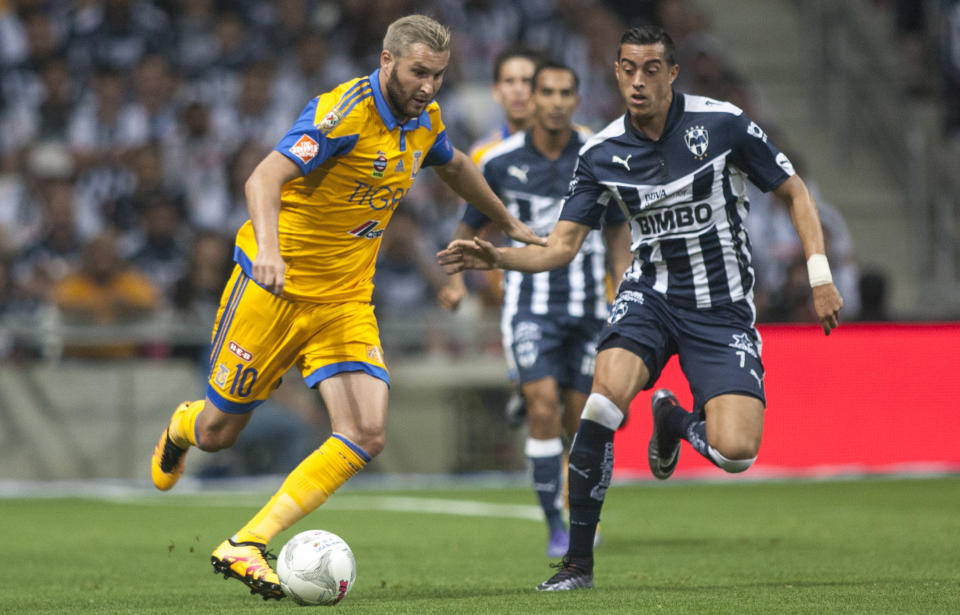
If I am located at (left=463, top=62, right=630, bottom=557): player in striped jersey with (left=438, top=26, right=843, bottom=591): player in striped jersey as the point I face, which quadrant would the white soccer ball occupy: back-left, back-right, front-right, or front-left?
front-right

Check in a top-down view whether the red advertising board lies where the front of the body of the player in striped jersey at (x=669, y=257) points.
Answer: no

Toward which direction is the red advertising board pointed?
toward the camera

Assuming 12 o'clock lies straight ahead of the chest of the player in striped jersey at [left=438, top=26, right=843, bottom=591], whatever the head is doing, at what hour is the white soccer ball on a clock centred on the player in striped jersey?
The white soccer ball is roughly at 2 o'clock from the player in striped jersey.

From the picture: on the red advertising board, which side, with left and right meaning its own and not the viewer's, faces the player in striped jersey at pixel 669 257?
front

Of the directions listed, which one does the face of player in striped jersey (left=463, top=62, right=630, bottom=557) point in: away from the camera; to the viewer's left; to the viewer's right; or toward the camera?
toward the camera

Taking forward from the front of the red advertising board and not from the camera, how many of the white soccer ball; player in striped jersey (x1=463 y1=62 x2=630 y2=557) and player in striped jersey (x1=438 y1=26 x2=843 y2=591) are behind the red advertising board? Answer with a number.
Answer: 0

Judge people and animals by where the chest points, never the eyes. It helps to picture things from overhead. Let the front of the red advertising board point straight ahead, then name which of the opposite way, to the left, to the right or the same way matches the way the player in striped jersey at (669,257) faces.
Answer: the same way

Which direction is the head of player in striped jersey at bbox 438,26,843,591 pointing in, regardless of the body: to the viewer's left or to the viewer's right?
to the viewer's left

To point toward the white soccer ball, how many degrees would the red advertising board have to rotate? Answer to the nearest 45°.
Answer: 0° — it already faces it

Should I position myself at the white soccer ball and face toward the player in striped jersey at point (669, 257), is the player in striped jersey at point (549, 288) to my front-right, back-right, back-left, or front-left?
front-left

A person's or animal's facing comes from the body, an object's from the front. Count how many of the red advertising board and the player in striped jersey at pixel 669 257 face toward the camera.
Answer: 2

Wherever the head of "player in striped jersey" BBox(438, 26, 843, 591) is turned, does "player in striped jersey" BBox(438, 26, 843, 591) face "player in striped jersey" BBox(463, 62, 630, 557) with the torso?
no

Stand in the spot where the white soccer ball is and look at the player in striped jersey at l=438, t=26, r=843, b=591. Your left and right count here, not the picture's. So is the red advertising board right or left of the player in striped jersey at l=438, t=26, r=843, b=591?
left

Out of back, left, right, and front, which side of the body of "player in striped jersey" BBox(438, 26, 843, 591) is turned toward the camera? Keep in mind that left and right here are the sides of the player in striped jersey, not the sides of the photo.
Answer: front
